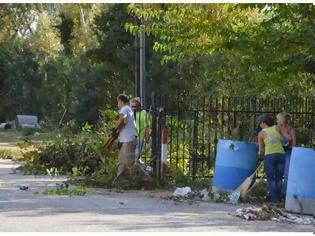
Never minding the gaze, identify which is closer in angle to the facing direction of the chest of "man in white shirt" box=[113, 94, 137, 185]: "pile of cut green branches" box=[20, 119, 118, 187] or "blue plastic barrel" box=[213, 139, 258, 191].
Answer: the pile of cut green branches

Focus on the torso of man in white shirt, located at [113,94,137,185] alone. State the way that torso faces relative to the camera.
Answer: to the viewer's left

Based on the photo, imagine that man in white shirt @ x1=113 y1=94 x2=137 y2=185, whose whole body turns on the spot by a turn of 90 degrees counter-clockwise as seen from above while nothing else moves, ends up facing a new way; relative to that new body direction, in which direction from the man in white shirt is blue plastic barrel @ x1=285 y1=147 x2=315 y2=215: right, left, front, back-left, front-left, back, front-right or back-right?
front-left

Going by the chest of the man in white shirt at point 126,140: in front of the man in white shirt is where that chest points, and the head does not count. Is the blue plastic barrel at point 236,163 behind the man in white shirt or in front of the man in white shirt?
behind
